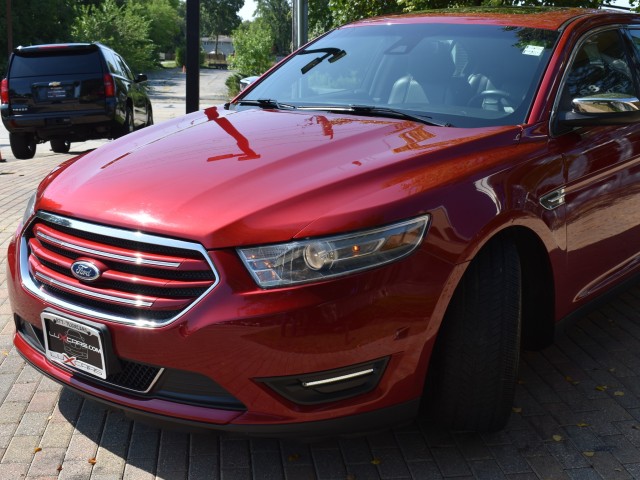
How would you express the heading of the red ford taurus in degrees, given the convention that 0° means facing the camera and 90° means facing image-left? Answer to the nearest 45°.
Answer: approximately 45°

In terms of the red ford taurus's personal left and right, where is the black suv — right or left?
on its right
